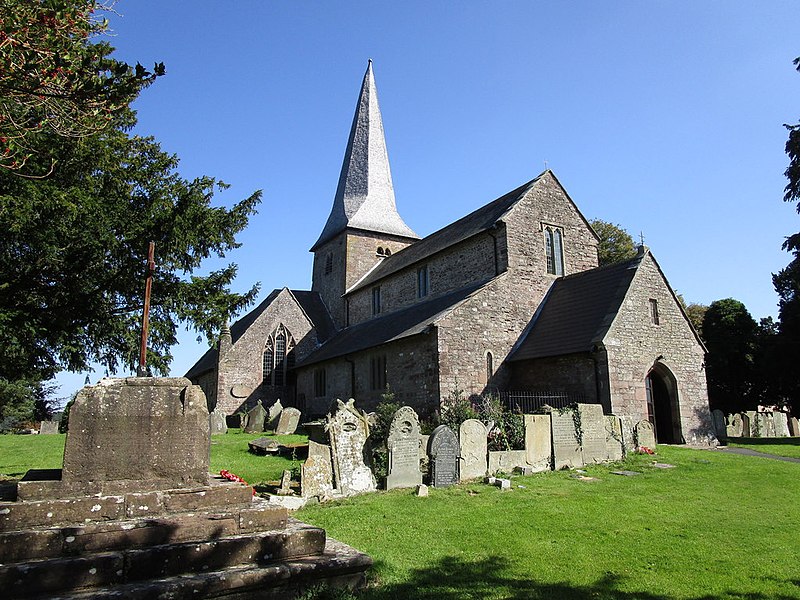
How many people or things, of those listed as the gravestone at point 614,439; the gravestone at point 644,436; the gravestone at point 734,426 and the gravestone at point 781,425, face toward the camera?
4

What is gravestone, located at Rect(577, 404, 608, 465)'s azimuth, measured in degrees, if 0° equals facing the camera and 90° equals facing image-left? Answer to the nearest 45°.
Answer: approximately 0°

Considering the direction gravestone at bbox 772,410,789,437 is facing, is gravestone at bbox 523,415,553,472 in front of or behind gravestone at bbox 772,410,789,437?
in front

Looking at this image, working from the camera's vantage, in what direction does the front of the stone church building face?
facing the viewer and to the right of the viewer

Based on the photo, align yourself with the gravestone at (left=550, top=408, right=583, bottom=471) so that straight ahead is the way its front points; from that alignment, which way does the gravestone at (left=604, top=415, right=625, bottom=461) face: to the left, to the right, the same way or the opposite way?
the same way

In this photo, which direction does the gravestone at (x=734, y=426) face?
toward the camera

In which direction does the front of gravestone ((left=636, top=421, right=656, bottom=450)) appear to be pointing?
toward the camera

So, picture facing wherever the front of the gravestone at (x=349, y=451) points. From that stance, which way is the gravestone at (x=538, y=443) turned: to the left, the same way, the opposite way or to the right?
the same way

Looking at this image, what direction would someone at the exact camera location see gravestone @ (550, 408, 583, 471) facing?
facing the viewer

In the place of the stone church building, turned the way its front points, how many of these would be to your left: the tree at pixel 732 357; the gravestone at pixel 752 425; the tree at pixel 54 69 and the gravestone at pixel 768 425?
3

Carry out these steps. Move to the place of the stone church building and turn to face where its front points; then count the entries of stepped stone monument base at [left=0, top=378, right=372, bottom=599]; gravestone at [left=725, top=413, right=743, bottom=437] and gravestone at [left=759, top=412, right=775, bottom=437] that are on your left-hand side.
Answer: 2

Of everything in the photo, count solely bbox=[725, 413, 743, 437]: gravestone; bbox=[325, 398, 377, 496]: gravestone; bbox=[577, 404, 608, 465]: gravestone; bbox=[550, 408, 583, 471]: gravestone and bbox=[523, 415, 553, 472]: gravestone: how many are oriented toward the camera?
5

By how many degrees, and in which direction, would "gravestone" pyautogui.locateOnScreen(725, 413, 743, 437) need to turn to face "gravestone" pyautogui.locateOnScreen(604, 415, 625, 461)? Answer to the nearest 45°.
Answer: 0° — it already faces it

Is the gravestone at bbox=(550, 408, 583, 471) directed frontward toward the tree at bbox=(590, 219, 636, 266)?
no

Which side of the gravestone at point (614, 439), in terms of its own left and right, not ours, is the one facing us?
front
